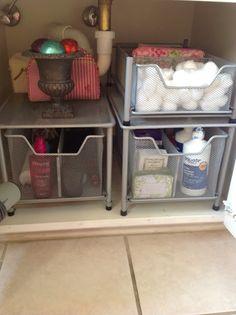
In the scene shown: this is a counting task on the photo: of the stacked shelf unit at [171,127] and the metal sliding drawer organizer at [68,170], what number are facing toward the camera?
2

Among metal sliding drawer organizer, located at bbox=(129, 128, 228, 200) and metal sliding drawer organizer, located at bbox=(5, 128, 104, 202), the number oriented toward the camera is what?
2

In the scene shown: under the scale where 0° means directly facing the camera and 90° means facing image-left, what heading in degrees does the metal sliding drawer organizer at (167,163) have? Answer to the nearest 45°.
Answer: approximately 0°

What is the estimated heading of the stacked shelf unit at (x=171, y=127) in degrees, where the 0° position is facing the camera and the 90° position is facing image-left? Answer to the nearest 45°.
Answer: approximately 0°
